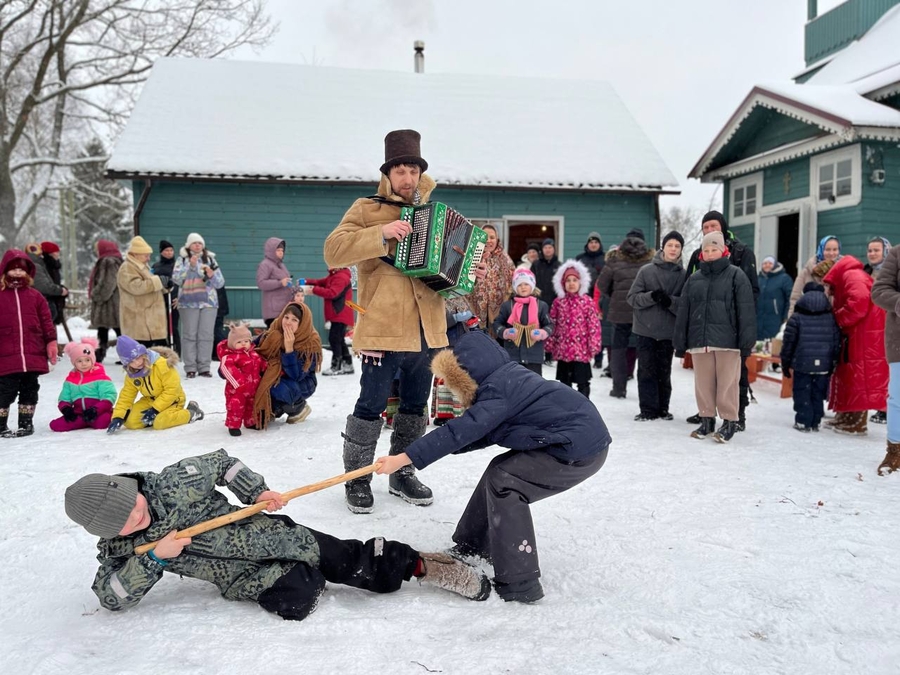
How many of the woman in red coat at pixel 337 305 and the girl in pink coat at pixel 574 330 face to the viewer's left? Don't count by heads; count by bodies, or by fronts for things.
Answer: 1

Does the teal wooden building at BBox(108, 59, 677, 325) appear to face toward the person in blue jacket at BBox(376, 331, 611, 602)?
yes

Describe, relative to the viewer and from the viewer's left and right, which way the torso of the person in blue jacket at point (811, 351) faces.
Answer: facing away from the viewer

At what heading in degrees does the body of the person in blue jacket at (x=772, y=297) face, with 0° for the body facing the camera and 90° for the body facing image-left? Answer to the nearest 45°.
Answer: approximately 45°

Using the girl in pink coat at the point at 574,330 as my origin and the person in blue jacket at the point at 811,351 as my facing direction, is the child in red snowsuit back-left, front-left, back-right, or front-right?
back-right

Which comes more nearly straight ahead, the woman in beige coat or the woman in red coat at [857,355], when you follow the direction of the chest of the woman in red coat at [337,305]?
the woman in beige coat

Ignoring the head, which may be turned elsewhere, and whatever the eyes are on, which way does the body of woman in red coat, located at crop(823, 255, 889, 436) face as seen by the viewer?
to the viewer's left

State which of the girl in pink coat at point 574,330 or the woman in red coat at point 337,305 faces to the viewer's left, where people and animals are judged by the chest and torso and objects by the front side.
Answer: the woman in red coat

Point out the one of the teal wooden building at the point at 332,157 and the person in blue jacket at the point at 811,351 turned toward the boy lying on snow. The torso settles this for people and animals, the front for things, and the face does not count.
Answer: the teal wooden building
